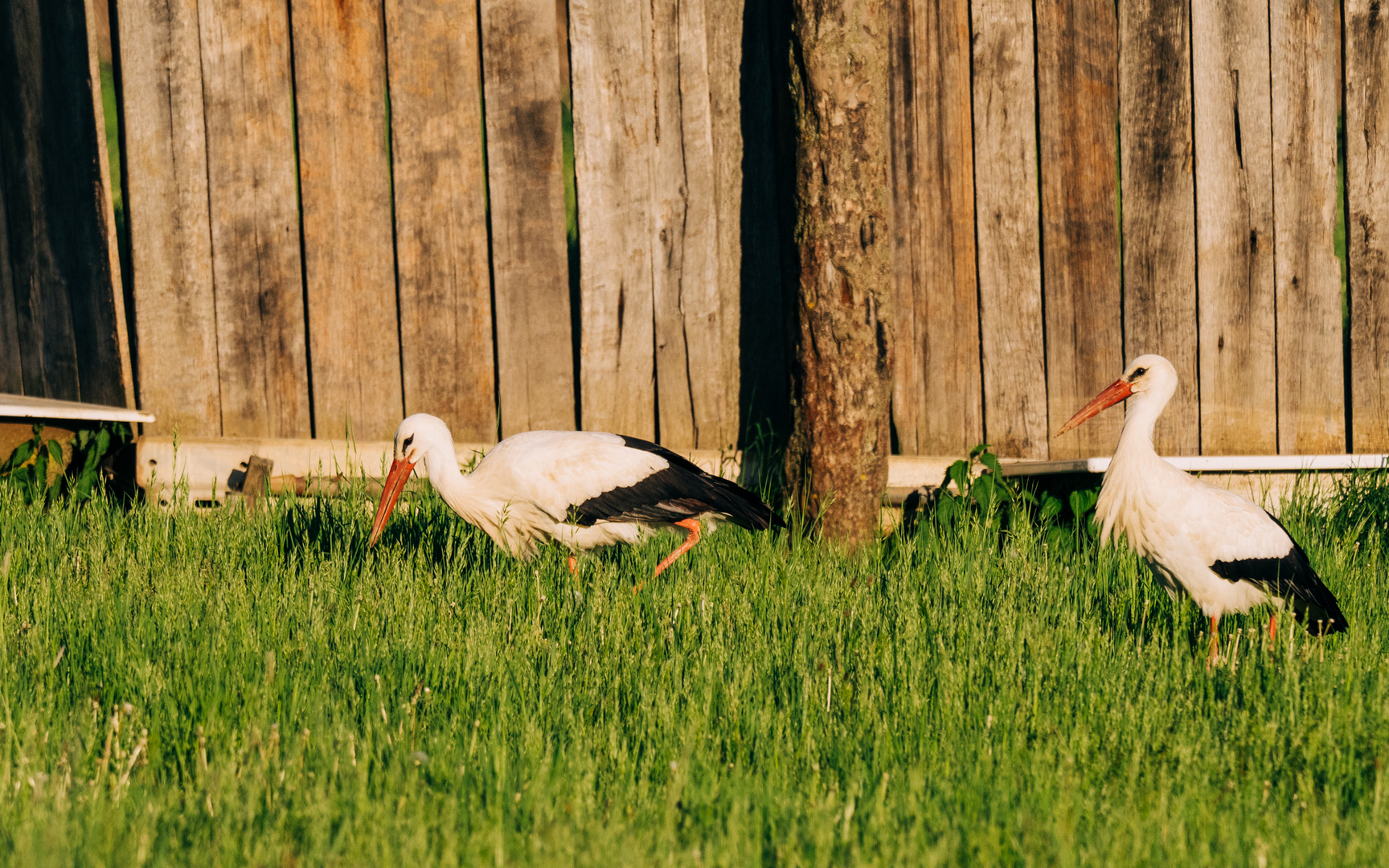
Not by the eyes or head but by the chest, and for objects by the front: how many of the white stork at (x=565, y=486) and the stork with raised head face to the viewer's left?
2

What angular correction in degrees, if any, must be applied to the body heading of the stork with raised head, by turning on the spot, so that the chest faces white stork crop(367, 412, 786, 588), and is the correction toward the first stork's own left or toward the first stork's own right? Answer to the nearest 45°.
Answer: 0° — it already faces it

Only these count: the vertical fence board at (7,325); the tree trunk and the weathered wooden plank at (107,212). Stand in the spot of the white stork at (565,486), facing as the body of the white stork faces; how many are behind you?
1

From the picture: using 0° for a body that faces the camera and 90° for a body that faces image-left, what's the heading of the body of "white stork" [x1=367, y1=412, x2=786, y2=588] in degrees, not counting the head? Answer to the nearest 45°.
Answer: approximately 90°

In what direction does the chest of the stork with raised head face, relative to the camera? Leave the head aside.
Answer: to the viewer's left

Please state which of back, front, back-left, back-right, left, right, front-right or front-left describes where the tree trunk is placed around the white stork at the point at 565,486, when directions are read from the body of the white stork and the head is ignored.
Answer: back

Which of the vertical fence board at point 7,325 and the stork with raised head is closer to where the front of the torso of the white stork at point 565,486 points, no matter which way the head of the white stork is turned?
the vertical fence board

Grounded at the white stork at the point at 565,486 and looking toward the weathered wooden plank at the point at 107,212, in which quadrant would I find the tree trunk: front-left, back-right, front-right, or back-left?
back-right

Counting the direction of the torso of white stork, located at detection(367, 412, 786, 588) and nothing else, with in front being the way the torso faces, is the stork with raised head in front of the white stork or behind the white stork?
behind
